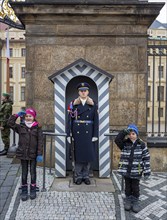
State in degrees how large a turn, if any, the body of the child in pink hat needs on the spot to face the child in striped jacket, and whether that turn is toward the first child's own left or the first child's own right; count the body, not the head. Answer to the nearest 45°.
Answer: approximately 45° to the first child's own left

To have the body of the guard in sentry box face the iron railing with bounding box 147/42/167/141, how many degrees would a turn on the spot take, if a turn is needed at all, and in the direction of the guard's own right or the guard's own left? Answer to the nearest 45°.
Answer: approximately 135° to the guard's own left

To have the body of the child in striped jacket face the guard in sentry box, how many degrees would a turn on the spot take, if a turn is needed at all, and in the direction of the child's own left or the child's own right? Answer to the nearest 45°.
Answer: approximately 135° to the child's own right

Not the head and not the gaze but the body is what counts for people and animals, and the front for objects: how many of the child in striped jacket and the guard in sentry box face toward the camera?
2

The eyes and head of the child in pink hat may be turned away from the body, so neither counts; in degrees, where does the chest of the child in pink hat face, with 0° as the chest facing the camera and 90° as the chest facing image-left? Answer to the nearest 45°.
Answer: approximately 0°

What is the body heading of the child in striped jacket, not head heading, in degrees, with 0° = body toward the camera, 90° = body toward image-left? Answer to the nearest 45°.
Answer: approximately 0°
